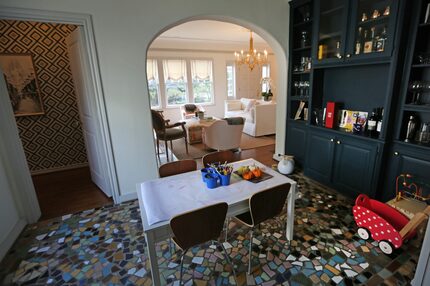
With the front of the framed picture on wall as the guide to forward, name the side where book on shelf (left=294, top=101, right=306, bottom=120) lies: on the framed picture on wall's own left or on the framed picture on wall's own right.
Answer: on the framed picture on wall's own left

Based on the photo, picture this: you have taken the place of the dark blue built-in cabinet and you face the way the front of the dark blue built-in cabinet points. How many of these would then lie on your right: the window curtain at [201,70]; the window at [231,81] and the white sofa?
3

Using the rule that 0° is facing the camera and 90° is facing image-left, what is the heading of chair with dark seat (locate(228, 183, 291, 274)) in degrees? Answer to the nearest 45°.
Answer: approximately 135°

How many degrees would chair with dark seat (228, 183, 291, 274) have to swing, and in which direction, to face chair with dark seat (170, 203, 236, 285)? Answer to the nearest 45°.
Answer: approximately 90° to its left

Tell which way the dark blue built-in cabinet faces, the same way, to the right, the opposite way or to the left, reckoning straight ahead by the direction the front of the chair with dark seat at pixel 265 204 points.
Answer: to the left

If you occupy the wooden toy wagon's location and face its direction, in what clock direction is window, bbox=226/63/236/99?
The window is roughly at 12 o'clock from the wooden toy wagon.

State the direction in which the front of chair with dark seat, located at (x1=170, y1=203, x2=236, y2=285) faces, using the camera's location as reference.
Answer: facing away from the viewer and to the left of the viewer

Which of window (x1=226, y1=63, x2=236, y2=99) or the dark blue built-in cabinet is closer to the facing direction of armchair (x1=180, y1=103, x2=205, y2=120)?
the dark blue built-in cabinet

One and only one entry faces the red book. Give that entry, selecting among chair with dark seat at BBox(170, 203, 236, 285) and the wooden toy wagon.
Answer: the wooden toy wagon

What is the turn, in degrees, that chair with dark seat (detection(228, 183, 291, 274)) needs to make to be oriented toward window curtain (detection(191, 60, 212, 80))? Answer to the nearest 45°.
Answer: approximately 45° to its right

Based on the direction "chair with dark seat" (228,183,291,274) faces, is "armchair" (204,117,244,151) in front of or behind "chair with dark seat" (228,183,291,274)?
in front
